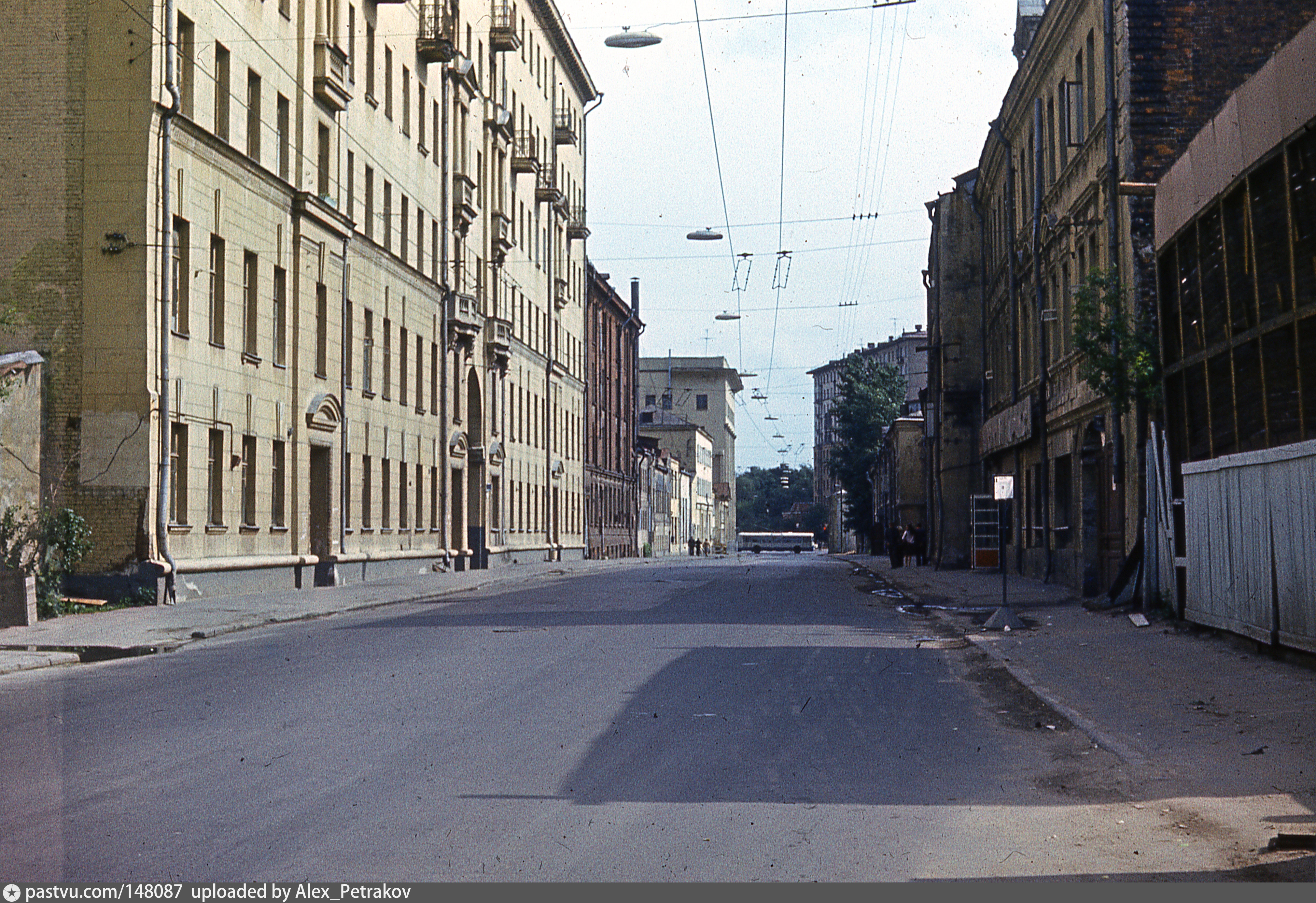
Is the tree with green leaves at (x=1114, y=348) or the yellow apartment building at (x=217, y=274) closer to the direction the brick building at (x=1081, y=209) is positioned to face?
the yellow apartment building

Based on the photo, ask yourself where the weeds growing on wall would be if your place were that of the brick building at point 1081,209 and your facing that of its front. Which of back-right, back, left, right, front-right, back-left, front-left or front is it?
front-left

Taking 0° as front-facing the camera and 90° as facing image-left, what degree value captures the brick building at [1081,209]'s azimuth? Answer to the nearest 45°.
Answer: approximately 90°

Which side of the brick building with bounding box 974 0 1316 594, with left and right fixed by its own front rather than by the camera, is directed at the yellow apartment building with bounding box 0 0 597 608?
front

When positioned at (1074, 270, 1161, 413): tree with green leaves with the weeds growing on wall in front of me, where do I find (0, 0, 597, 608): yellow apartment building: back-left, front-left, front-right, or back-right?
front-right

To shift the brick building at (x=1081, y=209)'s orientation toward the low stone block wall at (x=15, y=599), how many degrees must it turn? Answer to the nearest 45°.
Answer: approximately 45° to its left
